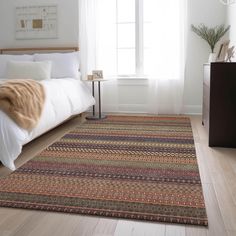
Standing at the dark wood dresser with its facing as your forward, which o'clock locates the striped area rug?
The striped area rug is roughly at 10 o'clock from the dark wood dresser.

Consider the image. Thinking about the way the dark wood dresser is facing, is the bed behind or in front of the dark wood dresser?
in front

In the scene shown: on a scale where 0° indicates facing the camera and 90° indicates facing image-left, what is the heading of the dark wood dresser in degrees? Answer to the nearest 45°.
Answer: approximately 90°

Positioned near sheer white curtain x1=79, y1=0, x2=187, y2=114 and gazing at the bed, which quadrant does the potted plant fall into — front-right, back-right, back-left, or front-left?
back-left

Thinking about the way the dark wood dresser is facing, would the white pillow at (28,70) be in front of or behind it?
in front

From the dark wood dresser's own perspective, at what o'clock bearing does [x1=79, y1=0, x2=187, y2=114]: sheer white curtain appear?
The sheer white curtain is roughly at 2 o'clock from the dark wood dresser.
